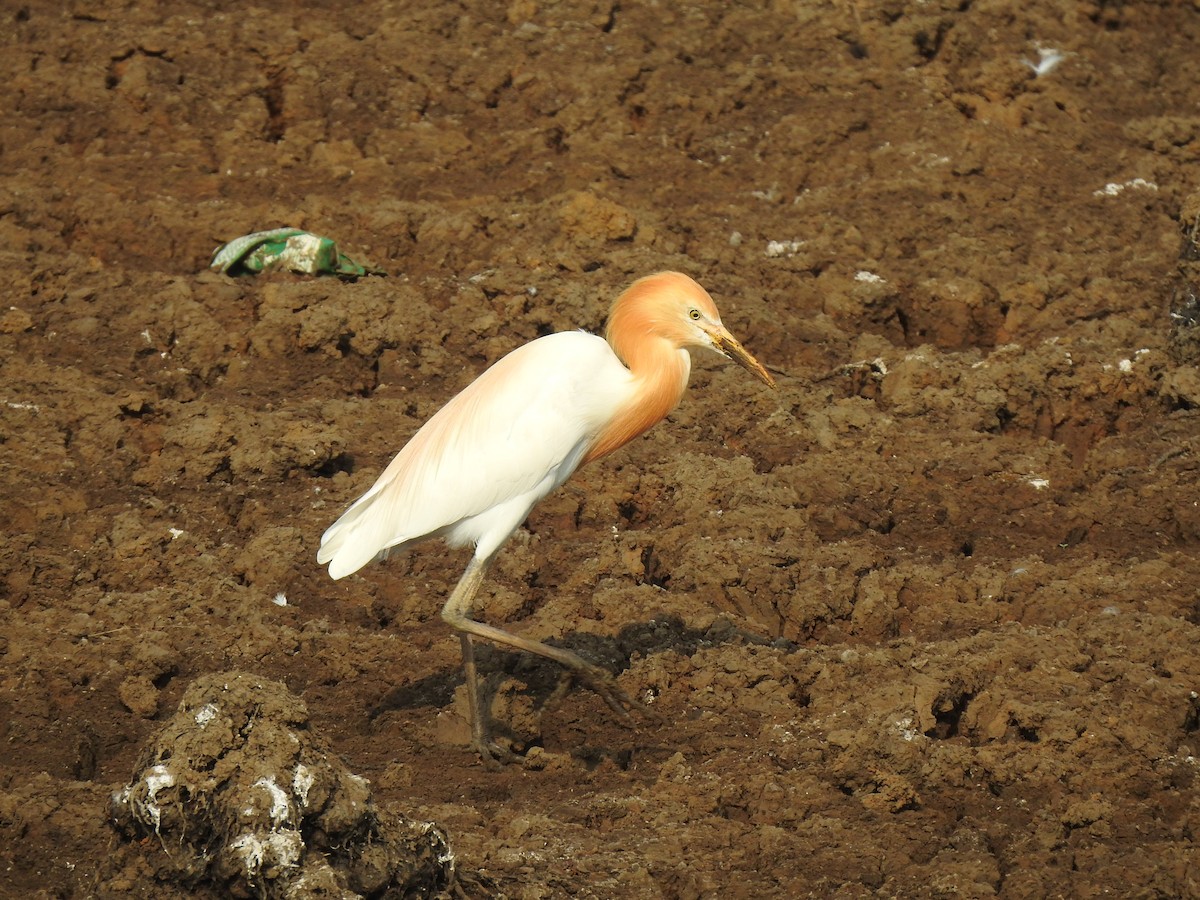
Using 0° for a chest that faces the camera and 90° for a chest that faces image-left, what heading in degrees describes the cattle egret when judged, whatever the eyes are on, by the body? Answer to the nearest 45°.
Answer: approximately 270°

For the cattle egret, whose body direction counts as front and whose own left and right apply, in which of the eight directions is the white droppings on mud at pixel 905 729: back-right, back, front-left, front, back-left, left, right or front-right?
front-right
